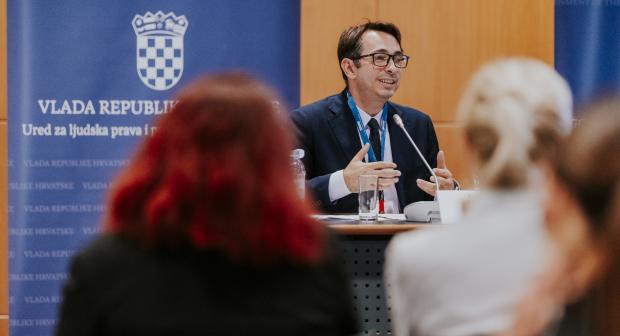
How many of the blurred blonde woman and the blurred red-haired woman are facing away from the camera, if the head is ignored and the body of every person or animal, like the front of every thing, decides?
2

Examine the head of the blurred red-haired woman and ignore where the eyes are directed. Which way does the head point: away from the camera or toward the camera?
away from the camera

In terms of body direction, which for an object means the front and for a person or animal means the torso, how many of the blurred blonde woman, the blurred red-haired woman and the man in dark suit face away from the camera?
2

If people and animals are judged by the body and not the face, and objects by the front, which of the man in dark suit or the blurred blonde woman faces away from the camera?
the blurred blonde woman

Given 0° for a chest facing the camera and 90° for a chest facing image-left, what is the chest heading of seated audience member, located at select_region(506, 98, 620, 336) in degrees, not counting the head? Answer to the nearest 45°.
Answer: approximately 135°

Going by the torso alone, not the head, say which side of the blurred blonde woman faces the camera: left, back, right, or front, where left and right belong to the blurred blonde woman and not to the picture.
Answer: back

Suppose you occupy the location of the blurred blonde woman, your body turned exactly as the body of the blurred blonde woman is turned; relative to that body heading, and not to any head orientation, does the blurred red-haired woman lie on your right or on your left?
on your left

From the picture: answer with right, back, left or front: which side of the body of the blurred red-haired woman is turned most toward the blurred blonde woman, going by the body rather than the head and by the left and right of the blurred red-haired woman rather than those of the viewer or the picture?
right

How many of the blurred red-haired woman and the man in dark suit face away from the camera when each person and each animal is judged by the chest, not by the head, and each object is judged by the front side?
1

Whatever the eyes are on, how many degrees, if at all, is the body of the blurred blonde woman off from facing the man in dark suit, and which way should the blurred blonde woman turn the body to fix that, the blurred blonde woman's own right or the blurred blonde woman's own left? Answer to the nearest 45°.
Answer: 0° — they already face them

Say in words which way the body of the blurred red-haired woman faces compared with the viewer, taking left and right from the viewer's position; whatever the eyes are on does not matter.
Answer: facing away from the viewer

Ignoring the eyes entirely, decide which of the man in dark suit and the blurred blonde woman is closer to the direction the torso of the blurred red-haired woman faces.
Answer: the man in dark suit
